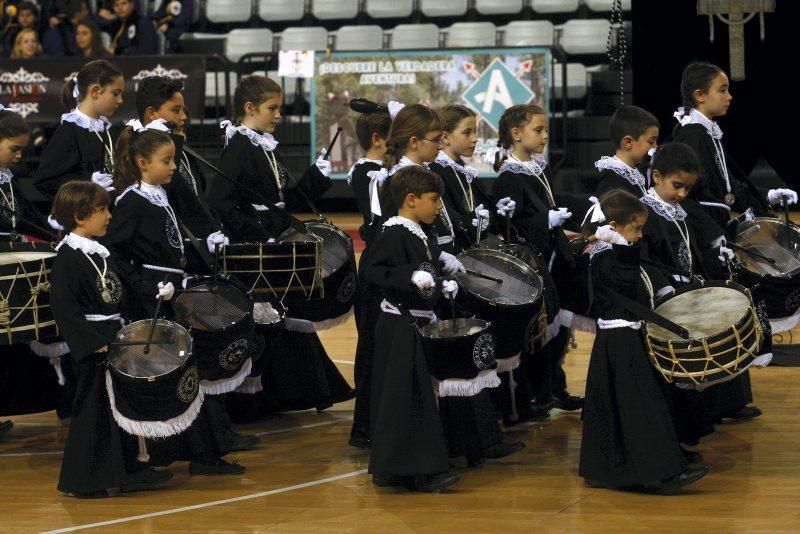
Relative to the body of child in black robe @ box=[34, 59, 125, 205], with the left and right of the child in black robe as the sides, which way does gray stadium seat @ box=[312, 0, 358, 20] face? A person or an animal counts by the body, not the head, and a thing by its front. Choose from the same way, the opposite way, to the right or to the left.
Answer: to the right

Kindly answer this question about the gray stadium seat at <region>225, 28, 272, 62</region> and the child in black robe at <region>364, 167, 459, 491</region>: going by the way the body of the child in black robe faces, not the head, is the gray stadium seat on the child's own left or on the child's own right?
on the child's own left

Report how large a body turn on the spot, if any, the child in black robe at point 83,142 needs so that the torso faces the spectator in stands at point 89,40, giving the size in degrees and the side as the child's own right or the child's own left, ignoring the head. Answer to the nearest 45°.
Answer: approximately 90° to the child's own left

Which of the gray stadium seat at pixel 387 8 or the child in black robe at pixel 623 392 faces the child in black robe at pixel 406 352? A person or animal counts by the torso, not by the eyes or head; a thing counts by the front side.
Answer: the gray stadium seat

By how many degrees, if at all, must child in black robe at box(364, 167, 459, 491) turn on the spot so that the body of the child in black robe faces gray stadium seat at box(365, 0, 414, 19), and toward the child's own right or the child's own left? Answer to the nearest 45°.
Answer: approximately 90° to the child's own left

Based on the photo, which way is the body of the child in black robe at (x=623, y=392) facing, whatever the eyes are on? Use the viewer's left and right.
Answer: facing to the right of the viewer

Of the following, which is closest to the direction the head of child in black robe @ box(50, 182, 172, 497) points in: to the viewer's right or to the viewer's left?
to the viewer's right

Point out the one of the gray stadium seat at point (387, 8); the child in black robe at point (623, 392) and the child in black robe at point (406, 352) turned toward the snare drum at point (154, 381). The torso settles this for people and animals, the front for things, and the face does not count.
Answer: the gray stadium seat

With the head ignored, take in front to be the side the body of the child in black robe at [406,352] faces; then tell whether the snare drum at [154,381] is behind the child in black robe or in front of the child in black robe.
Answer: behind

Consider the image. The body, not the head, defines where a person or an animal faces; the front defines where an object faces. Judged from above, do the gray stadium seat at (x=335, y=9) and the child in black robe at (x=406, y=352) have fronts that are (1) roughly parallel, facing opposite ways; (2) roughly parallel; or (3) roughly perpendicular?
roughly perpendicular

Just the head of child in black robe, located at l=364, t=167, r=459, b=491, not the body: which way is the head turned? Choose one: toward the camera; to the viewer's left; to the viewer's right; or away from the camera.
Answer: to the viewer's right

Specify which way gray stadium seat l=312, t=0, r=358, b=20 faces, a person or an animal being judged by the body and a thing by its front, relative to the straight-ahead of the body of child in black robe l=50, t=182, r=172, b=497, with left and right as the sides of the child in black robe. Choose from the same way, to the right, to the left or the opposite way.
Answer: to the right

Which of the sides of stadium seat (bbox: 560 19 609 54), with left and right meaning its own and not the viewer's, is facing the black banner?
right

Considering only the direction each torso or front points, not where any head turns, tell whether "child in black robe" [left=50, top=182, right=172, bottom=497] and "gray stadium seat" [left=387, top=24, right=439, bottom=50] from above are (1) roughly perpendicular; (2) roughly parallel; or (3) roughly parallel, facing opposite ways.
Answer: roughly perpendicular
